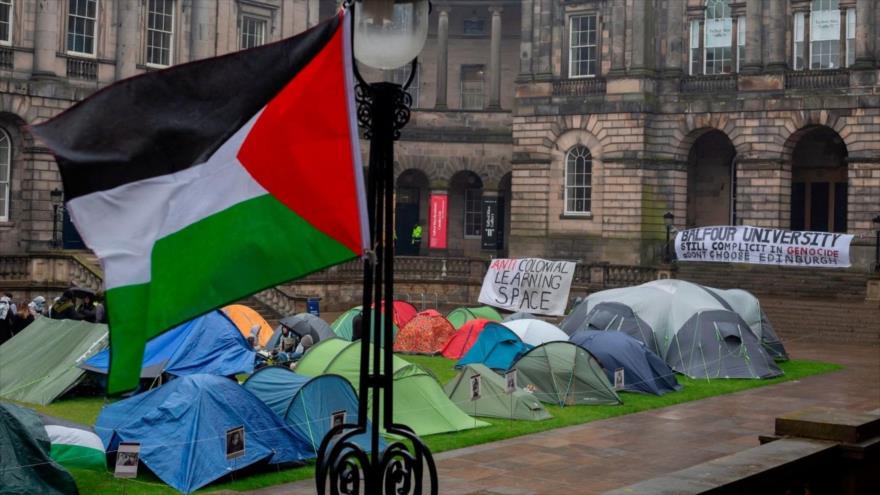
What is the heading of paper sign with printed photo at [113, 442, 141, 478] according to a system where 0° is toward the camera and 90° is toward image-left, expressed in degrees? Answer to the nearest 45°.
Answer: approximately 0°

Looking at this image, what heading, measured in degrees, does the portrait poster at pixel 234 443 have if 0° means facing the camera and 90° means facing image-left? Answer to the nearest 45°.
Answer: approximately 315°

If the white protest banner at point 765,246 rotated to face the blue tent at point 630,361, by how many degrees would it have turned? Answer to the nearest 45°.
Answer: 0° — it already faces it

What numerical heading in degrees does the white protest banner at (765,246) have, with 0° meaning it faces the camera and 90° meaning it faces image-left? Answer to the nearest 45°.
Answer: approximately 0°

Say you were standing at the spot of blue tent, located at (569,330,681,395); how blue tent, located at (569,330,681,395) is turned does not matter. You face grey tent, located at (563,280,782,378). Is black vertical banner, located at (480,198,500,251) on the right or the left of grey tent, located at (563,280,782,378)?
left

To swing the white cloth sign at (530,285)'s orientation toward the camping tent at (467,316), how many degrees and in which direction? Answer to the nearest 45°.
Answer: approximately 45° to its right

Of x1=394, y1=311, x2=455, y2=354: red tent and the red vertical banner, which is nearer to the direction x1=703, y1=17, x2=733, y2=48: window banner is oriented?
the red tent
